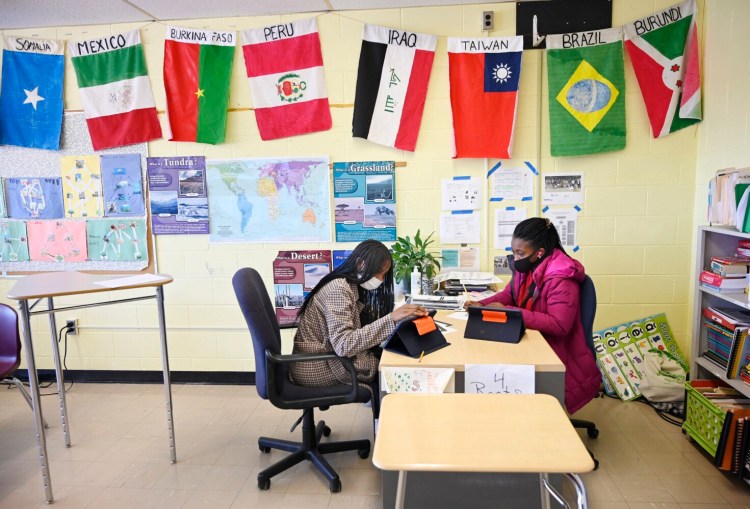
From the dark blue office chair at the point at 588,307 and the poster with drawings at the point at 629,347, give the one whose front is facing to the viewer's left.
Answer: the dark blue office chair

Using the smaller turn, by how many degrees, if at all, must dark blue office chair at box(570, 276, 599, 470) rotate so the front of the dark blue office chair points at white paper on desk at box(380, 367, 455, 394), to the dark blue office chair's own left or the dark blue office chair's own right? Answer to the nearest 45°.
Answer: approximately 45° to the dark blue office chair's own left

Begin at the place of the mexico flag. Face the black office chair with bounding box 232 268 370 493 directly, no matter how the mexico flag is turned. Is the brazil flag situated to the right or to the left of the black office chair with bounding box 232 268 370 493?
left

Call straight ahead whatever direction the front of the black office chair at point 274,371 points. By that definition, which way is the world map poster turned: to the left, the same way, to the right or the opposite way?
to the right

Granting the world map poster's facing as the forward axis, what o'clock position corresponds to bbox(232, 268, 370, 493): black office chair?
The black office chair is roughly at 12 o'clock from the world map poster.

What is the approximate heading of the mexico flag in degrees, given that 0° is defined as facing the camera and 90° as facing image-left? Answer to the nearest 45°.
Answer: approximately 0°

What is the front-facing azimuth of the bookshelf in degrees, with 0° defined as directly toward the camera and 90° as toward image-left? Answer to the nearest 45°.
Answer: approximately 45°

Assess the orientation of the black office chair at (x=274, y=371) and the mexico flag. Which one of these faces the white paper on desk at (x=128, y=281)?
the mexico flag

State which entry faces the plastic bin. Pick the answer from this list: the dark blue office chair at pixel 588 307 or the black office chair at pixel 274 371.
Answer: the black office chair at pixel 274 371

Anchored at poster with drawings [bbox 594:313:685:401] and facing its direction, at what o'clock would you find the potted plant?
The potted plant is roughly at 2 o'clock from the poster with drawings.

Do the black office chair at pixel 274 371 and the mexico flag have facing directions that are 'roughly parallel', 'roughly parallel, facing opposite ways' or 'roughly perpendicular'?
roughly perpendicular

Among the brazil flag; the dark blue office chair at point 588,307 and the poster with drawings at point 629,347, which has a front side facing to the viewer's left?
the dark blue office chair

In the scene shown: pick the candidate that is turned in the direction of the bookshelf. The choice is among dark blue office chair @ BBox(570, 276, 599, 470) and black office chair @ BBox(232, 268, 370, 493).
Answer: black office chair @ BBox(232, 268, 370, 493)

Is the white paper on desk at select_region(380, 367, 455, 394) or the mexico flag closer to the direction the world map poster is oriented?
the white paper on desk

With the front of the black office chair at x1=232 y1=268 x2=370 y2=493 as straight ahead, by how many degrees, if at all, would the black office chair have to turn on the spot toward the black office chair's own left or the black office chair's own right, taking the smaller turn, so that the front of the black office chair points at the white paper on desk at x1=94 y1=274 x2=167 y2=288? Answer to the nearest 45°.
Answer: approximately 135° to the black office chair's own left

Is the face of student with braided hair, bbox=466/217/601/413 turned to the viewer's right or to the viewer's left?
to the viewer's left

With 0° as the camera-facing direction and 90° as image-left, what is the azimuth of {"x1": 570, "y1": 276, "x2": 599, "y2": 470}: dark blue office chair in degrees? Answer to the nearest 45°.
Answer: approximately 90°
